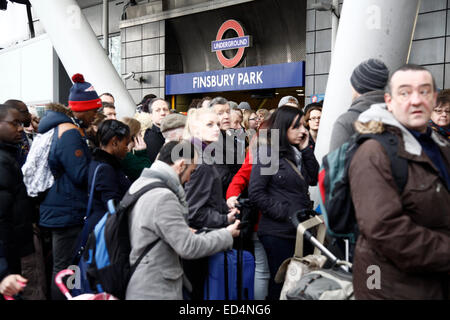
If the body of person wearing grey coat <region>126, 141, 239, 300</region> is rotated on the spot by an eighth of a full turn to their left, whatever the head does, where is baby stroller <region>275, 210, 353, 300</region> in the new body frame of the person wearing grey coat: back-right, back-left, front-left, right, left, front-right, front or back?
front-right

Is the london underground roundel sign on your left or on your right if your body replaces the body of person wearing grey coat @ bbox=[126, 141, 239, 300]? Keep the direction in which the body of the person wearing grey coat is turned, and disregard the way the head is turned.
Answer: on your left

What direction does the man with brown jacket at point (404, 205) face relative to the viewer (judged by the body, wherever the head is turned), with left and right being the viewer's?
facing the viewer and to the right of the viewer

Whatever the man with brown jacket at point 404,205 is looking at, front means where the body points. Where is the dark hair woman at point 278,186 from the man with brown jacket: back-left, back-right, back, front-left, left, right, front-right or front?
back

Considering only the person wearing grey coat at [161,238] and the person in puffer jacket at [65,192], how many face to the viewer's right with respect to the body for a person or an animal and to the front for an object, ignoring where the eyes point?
2

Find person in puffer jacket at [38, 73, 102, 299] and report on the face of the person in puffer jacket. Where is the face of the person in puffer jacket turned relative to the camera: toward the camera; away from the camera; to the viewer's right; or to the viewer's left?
to the viewer's right

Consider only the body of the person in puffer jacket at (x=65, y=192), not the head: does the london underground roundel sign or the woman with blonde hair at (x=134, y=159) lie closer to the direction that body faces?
the woman with blonde hair

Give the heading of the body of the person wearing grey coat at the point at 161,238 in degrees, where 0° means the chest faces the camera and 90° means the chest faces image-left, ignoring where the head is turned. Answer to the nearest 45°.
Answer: approximately 270°

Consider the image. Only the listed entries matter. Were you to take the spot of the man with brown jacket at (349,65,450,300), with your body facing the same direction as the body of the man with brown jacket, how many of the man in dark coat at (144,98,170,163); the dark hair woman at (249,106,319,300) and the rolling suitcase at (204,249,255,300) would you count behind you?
3

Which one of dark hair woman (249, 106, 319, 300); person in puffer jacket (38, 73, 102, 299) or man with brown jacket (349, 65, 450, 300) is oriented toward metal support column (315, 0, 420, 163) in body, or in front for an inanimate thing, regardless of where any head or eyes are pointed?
the person in puffer jacket

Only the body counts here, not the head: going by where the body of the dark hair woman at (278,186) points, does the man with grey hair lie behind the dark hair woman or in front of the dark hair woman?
behind

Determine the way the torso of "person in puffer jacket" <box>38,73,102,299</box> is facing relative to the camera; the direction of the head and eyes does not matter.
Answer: to the viewer's right

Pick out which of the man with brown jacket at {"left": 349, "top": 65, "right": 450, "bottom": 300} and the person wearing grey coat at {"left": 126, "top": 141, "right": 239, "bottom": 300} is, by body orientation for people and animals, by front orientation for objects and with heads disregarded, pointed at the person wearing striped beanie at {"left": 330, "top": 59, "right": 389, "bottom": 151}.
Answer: the person wearing grey coat at {"left": 126, "top": 141, "right": 239, "bottom": 300}

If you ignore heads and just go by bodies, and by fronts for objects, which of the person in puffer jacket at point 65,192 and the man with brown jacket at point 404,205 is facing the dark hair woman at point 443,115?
the person in puffer jacket

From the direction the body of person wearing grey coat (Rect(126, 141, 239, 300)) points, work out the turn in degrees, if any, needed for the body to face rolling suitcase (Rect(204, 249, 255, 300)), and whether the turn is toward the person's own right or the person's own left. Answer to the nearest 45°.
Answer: approximately 45° to the person's own left
